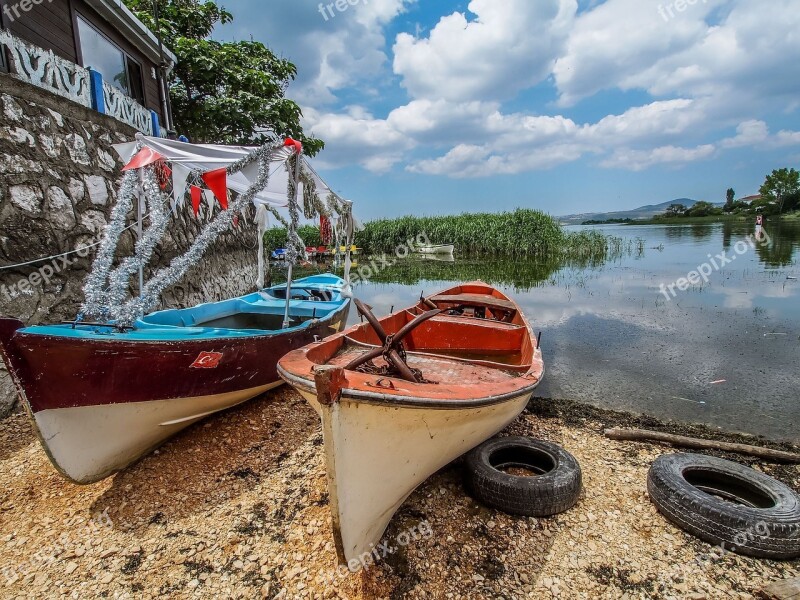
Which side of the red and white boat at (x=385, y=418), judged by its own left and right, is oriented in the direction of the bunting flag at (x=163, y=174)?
right

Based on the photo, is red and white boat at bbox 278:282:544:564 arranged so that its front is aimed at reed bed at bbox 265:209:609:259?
no

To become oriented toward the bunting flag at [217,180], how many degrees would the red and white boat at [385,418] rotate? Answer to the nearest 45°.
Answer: approximately 90° to its right

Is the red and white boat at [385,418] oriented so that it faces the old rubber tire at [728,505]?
no

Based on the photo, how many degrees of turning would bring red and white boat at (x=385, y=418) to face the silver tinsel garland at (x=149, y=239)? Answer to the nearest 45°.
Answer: approximately 90° to its right

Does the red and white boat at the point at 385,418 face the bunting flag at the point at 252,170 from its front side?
no

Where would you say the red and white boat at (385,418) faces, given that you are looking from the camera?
facing the viewer and to the left of the viewer

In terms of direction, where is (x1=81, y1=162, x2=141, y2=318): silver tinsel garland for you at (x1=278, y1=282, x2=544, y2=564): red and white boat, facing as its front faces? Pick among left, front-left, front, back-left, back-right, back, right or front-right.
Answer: right

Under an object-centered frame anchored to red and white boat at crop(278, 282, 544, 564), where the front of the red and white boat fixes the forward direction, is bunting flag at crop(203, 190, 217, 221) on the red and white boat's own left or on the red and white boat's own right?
on the red and white boat's own right

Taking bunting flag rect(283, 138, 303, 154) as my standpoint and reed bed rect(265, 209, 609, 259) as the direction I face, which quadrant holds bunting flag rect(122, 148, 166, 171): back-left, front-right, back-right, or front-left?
back-left

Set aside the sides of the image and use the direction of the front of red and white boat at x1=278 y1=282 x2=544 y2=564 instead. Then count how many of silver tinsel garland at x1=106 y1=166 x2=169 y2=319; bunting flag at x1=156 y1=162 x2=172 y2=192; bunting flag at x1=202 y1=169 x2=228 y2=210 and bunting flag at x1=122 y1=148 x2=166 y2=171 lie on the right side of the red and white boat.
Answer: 4

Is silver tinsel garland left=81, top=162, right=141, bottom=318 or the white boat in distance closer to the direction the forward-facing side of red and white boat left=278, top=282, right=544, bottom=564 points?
the silver tinsel garland

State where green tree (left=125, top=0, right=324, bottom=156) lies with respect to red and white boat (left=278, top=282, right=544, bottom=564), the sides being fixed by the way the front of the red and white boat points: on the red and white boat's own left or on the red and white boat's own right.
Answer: on the red and white boat's own right
